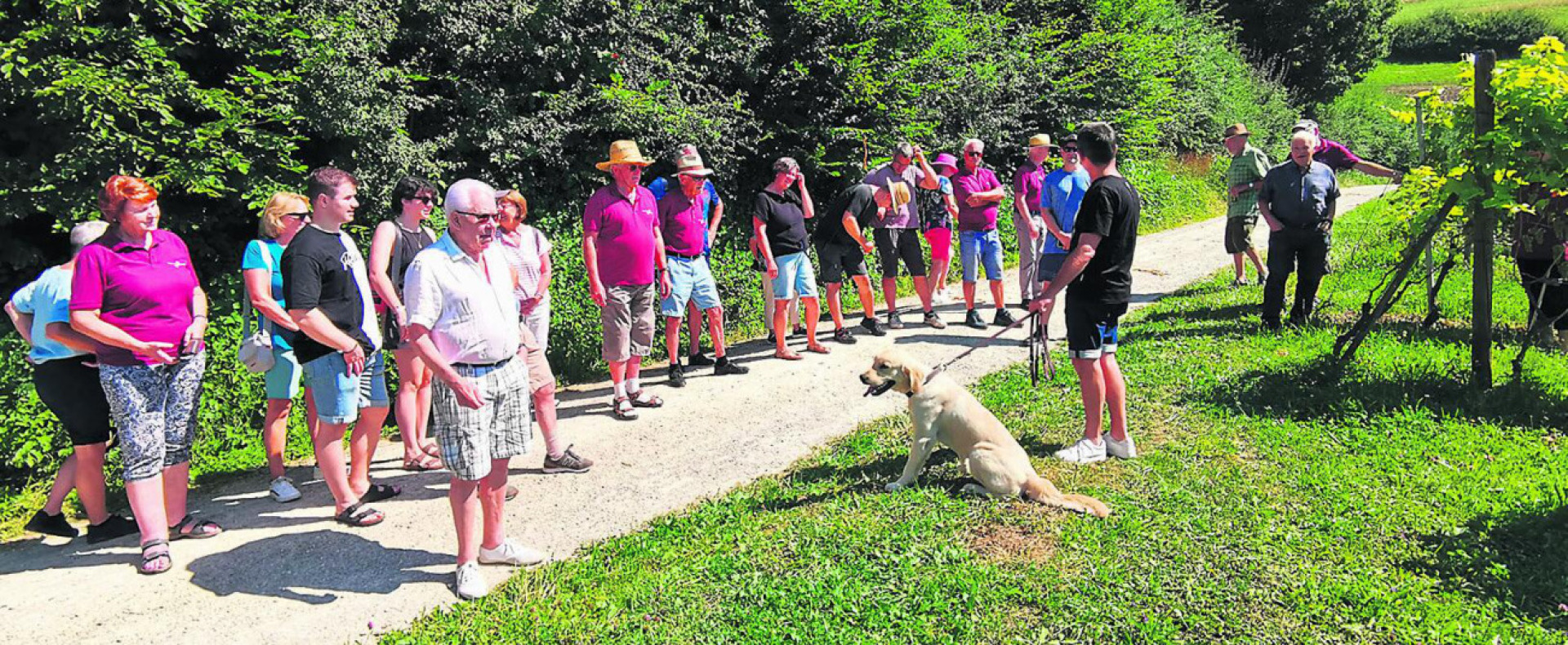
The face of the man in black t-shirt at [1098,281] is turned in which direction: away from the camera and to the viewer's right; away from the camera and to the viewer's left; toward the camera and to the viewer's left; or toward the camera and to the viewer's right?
away from the camera and to the viewer's left

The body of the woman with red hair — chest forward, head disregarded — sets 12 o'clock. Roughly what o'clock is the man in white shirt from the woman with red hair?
The man in white shirt is roughly at 12 o'clock from the woman with red hair.

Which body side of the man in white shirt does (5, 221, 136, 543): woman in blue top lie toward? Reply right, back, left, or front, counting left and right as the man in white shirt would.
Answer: back

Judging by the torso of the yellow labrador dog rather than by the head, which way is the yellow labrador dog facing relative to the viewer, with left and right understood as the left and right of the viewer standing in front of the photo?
facing to the left of the viewer

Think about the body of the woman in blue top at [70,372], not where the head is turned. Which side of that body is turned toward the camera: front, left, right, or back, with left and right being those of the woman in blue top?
right

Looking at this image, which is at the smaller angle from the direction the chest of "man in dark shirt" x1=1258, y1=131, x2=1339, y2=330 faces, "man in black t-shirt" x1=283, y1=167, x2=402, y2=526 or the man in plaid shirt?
the man in black t-shirt

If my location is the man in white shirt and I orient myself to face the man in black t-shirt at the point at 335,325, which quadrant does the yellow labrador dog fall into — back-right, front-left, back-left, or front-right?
back-right

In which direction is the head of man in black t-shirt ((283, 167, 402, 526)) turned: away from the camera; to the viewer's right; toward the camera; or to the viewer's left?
to the viewer's right

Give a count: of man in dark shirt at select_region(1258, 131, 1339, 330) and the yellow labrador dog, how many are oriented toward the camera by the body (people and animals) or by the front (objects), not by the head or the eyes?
1
